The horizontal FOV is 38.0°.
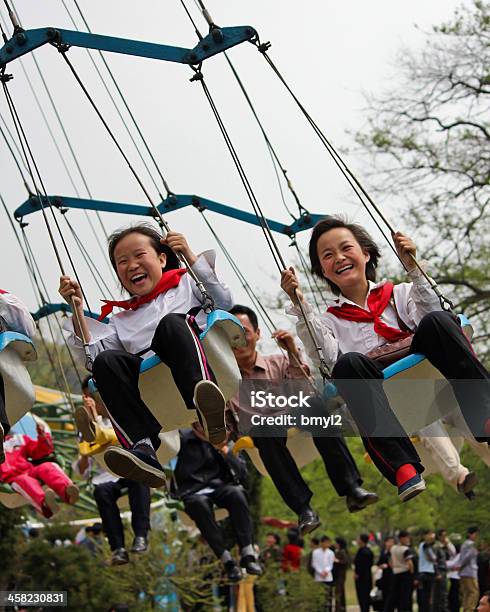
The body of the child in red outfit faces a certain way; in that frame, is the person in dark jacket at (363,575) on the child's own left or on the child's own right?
on the child's own left

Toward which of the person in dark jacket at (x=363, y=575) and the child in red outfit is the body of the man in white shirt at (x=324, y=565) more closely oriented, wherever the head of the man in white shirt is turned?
the child in red outfit

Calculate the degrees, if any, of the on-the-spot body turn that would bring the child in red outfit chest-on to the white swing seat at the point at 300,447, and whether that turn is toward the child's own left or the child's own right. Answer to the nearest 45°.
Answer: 0° — they already face it

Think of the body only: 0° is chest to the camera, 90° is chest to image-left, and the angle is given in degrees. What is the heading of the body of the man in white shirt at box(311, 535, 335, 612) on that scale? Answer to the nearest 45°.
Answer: approximately 0°
